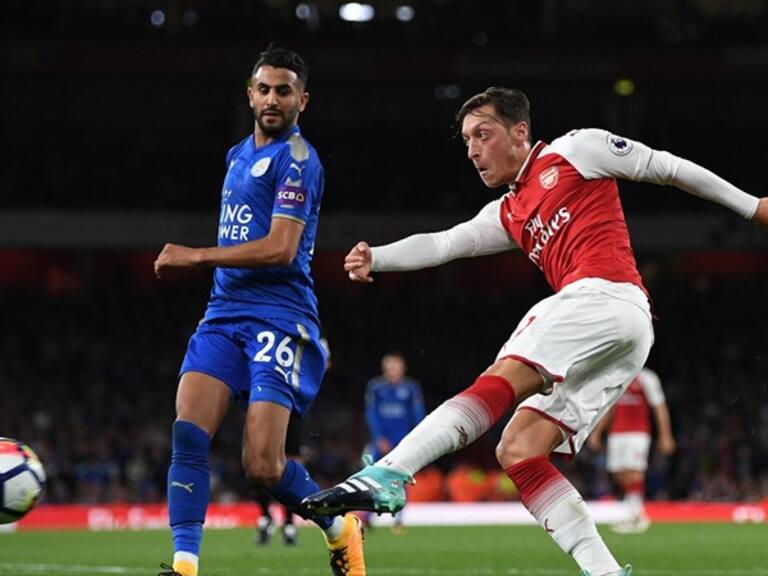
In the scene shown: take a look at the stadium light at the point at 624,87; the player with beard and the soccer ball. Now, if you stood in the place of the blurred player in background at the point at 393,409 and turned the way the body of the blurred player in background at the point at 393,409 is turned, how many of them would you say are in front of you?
2

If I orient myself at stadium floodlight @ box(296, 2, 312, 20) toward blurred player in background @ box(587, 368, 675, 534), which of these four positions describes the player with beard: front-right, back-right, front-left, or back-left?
front-right

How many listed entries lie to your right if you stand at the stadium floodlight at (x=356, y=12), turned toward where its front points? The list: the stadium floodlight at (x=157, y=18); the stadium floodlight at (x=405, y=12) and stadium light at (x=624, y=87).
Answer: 1

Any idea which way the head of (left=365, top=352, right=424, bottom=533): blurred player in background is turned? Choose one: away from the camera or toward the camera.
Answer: toward the camera

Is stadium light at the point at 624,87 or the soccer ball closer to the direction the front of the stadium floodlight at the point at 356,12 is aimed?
the soccer ball

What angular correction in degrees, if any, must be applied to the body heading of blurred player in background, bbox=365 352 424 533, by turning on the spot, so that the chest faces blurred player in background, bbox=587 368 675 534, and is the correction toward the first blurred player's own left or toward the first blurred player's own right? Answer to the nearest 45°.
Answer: approximately 90° to the first blurred player's own left

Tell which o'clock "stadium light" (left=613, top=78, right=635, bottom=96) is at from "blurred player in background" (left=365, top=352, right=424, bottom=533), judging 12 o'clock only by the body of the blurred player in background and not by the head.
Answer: The stadium light is roughly at 7 o'clock from the blurred player in background.

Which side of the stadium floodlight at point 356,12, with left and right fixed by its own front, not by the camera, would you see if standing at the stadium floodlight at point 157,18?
right

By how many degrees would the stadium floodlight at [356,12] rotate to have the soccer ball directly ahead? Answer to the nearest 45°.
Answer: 0° — it already faces it

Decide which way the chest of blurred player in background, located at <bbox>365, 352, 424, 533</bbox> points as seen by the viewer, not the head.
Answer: toward the camera

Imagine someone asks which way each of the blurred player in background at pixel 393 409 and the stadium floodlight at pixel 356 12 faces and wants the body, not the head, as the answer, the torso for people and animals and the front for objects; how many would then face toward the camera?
2

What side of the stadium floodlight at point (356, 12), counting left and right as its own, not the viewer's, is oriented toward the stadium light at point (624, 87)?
left

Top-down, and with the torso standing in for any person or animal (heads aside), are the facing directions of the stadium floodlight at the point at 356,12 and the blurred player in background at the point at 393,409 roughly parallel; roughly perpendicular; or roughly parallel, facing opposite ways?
roughly parallel
